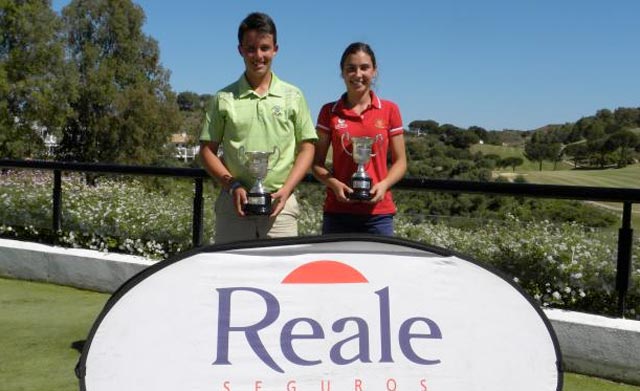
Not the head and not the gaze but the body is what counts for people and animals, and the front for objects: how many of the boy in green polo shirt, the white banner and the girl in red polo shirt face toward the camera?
3

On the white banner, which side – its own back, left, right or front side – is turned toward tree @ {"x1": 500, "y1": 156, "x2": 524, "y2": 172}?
back

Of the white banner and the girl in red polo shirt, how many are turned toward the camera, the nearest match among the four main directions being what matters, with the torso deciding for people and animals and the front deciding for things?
2

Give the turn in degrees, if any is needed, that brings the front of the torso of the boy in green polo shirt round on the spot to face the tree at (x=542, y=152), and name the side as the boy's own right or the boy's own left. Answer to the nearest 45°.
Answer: approximately 135° to the boy's own left

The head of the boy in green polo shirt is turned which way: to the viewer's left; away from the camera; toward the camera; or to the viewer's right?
toward the camera

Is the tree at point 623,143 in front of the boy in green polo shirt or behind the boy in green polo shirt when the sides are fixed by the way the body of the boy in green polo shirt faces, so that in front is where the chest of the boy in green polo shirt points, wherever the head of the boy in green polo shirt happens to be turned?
behind

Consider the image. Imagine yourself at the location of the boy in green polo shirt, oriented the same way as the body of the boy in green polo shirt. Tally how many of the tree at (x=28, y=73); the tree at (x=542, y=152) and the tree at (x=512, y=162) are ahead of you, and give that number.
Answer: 0

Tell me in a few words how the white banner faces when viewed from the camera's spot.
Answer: facing the viewer

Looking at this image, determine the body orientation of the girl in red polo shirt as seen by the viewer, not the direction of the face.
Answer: toward the camera

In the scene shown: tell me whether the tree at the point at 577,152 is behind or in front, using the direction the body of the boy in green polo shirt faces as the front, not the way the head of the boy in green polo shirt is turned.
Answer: behind

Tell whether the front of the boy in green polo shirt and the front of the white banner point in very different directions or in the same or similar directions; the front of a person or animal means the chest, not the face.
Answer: same or similar directions

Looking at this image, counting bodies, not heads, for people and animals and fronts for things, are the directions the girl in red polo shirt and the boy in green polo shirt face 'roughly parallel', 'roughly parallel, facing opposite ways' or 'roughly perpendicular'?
roughly parallel

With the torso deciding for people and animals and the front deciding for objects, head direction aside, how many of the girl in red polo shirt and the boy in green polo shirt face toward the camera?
2

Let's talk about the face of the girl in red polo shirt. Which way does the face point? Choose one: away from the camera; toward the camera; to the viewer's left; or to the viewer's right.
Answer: toward the camera

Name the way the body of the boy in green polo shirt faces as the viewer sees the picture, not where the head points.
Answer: toward the camera

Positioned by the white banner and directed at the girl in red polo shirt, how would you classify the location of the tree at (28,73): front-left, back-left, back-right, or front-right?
front-left
